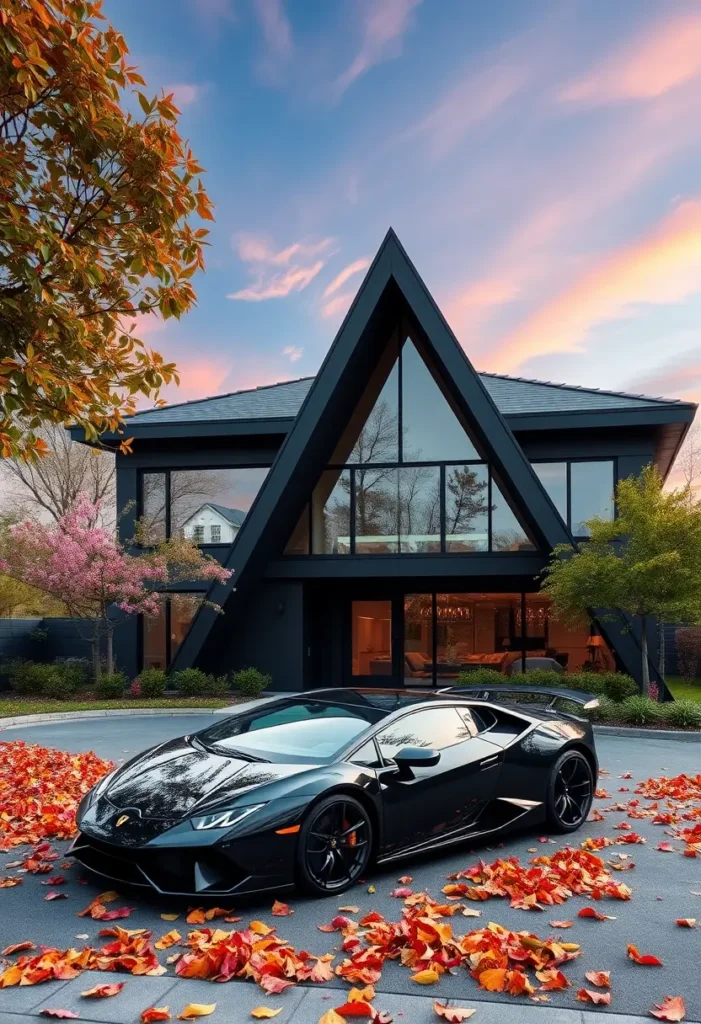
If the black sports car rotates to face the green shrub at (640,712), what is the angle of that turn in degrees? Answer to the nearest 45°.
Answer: approximately 180°

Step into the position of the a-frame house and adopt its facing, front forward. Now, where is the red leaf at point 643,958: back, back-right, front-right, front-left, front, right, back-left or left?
front

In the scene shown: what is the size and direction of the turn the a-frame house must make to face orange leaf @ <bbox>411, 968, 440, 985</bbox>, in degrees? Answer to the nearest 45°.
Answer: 0° — it already faces it

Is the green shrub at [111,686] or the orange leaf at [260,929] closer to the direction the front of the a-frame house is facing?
the orange leaf

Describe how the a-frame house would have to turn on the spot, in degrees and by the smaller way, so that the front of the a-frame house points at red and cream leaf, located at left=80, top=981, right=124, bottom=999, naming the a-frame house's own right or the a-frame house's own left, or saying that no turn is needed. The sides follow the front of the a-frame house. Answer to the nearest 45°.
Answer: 0° — it already faces it

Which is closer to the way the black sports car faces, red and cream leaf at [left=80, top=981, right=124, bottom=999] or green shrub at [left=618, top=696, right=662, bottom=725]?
the red and cream leaf

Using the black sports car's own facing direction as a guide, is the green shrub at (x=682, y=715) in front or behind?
behind

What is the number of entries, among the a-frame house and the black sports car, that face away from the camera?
0

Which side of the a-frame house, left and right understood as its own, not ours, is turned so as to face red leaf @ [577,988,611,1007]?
front

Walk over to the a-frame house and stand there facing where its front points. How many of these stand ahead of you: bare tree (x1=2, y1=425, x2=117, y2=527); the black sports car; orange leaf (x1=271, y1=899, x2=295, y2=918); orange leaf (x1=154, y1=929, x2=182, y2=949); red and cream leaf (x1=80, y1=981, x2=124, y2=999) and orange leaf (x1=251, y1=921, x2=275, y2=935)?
5

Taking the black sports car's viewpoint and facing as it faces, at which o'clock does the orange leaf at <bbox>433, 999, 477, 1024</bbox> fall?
The orange leaf is roughly at 10 o'clock from the black sports car.

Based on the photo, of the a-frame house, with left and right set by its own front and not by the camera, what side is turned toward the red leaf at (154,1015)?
front

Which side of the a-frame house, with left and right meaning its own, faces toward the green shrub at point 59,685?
right

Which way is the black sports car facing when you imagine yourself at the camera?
facing the viewer and to the left of the viewer

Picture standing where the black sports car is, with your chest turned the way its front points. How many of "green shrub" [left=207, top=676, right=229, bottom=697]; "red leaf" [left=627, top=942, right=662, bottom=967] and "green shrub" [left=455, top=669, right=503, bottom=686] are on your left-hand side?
1

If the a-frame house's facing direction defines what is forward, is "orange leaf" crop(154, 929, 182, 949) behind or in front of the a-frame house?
in front

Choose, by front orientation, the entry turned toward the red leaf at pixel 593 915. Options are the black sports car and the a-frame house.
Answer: the a-frame house

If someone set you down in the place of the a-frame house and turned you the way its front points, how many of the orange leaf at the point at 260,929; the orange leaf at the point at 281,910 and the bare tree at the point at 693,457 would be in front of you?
2

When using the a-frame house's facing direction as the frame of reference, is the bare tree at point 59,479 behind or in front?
behind

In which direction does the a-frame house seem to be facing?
toward the camera

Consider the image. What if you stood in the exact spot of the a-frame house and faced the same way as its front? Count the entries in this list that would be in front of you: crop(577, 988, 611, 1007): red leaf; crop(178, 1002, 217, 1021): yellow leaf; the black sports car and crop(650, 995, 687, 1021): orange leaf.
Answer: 4

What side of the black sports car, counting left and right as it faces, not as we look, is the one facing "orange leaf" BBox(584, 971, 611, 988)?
left
